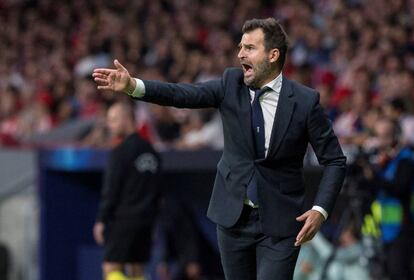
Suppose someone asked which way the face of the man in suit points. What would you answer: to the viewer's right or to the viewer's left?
to the viewer's left

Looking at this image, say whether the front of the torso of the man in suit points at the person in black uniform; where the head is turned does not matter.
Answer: no

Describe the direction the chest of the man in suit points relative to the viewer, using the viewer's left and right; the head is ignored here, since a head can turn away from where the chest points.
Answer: facing the viewer and to the left of the viewer
